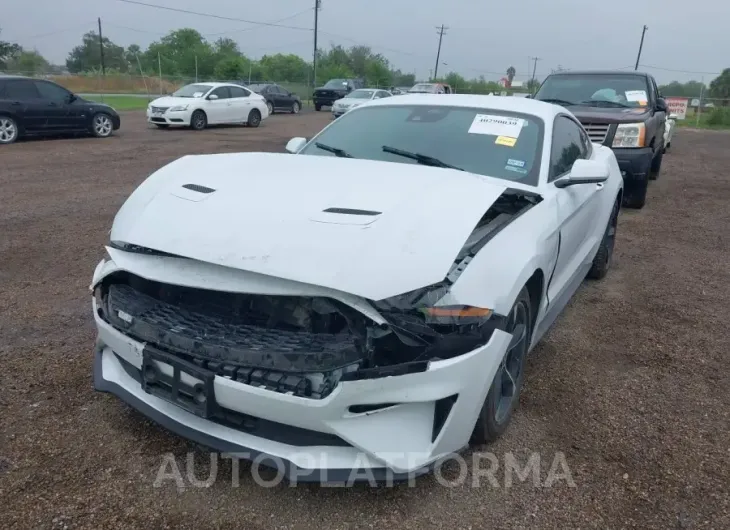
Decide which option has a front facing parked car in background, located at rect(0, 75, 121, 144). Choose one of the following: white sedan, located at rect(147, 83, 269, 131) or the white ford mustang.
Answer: the white sedan

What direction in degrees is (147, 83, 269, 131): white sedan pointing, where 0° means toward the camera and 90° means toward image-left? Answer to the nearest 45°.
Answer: approximately 45°

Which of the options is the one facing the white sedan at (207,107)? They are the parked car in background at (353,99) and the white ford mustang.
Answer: the parked car in background

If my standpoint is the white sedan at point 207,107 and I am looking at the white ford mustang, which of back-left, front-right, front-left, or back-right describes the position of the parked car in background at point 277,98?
back-left

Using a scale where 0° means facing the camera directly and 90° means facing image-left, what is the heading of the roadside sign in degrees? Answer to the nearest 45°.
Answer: approximately 0°

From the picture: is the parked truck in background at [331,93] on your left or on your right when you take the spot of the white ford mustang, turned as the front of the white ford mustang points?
on your right

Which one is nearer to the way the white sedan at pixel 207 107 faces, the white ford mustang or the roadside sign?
the white ford mustang

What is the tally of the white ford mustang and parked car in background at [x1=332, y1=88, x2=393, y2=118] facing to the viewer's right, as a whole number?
0

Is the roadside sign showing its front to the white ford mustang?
yes
